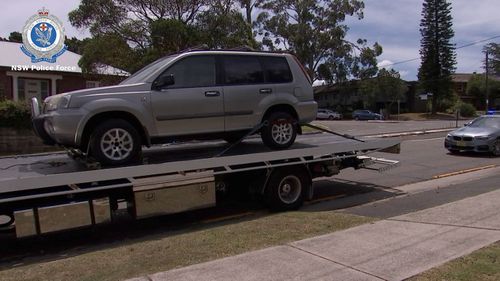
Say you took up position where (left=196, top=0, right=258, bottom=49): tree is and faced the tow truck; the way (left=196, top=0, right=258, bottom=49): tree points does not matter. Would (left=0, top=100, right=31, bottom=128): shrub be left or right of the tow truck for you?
right

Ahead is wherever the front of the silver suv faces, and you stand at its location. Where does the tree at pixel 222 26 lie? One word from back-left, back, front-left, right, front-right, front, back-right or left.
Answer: right

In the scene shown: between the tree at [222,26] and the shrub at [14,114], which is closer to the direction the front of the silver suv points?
the shrub

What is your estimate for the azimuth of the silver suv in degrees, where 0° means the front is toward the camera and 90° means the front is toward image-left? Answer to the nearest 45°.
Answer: approximately 90°

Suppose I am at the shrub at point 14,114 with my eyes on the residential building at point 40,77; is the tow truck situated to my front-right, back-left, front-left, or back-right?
back-right

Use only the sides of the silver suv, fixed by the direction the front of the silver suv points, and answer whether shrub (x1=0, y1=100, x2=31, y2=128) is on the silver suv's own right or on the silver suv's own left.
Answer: on the silver suv's own right

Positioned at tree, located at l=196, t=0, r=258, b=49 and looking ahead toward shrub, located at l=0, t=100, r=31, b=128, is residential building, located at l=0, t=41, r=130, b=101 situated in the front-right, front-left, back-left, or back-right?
front-right

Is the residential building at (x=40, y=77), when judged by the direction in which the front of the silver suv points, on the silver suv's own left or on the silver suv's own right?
on the silver suv's own right
